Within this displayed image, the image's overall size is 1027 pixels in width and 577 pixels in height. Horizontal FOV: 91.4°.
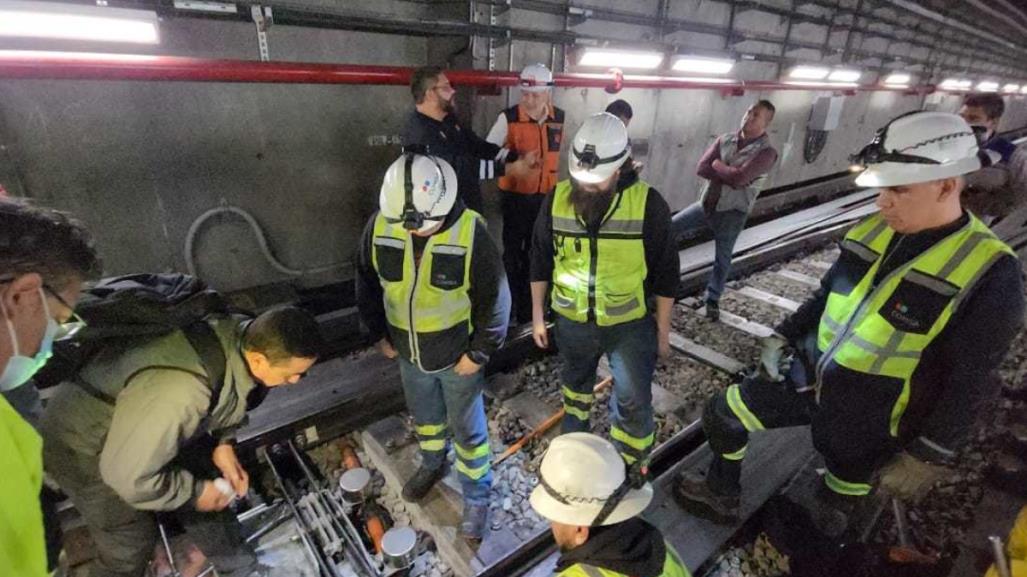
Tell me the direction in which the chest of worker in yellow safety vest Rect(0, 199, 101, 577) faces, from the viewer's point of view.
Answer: to the viewer's right

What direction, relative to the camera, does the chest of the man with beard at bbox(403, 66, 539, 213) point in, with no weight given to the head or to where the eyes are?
to the viewer's right

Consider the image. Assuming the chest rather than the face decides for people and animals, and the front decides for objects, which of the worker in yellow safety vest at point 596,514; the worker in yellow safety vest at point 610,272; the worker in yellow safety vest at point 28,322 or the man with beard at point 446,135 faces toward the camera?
the worker in yellow safety vest at point 610,272

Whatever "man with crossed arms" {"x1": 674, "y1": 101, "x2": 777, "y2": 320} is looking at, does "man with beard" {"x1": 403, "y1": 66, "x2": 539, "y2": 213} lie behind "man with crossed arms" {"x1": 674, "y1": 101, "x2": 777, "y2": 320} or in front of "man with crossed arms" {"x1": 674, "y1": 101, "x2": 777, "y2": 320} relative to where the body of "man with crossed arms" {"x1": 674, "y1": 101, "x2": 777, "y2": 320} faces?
in front

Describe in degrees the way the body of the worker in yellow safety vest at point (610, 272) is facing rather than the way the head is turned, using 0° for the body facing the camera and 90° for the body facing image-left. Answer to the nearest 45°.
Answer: approximately 0°

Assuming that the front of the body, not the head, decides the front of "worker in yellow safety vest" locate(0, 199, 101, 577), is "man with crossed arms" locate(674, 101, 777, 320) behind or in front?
in front

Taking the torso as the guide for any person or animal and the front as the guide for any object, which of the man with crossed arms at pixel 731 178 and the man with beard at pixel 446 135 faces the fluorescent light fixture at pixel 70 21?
the man with crossed arms at pixel 731 178

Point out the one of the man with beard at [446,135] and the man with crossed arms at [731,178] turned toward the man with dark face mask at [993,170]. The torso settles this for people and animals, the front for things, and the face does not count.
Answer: the man with beard at [446,135]

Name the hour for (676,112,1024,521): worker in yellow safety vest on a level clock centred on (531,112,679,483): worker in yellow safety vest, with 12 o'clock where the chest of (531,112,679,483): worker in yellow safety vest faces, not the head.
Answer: (676,112,1024,521): worker in yellow safety vest is roughly at 10 o'clock from (531,112,679,483): worker in yellow safety vest.

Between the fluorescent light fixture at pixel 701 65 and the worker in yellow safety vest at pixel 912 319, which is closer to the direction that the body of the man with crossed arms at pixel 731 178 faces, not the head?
the worker in yellow safety vest

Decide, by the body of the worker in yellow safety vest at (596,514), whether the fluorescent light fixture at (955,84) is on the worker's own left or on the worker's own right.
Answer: on the worker's own right

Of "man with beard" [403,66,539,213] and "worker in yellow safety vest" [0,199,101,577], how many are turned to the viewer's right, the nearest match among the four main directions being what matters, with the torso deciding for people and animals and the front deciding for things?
2
